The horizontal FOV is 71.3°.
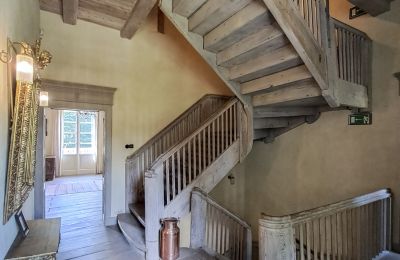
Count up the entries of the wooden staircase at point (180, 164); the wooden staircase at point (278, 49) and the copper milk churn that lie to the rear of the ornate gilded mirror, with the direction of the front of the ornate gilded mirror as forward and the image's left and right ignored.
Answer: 0

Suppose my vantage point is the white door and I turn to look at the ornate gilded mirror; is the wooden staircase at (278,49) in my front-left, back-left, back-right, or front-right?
front-left

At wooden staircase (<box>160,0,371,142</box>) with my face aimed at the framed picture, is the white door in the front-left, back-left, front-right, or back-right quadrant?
front-right

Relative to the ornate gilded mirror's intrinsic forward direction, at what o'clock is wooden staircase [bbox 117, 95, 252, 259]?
The wooden staircase is roughly at 11 o'clock from the ornate gilded mirror.

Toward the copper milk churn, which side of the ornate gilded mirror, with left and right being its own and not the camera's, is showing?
front

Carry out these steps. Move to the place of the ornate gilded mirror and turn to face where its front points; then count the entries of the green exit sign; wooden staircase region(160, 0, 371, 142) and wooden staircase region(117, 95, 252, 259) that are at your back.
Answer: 0

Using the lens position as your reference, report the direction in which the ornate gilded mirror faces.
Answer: facing to the right of the viewer

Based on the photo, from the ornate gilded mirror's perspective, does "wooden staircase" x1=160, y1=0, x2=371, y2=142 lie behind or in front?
in front

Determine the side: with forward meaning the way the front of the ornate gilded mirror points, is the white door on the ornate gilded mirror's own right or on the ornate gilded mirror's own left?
on the ornate gilded mirror's own left

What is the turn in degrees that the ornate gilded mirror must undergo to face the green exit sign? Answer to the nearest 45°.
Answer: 0° — it already faces it
